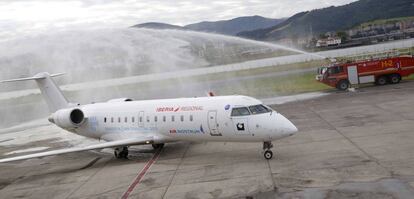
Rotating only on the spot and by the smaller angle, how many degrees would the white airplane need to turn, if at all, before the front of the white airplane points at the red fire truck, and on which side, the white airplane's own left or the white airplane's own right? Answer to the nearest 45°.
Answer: approximately 90° to the white airplane's own left

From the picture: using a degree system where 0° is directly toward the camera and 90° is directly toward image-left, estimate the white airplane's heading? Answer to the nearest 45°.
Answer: approximately 315°
